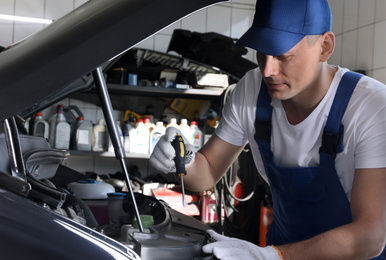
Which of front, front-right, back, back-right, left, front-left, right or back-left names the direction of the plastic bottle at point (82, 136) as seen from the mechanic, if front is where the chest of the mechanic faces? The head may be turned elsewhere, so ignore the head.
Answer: right

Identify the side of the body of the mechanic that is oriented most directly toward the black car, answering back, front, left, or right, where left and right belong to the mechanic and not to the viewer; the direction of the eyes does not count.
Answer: front

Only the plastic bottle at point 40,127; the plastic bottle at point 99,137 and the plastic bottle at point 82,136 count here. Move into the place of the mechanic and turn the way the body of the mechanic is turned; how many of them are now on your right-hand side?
3

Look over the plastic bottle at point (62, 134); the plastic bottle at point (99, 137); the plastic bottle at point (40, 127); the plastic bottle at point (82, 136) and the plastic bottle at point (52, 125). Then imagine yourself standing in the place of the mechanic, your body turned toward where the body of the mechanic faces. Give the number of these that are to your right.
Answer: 5

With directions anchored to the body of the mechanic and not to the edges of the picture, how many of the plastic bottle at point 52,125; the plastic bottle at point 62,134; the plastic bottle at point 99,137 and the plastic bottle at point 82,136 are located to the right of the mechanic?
4

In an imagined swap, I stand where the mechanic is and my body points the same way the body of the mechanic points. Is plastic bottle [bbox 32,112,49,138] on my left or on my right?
on my right

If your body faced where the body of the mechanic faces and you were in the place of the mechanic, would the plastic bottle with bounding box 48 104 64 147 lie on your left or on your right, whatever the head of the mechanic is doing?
on your right

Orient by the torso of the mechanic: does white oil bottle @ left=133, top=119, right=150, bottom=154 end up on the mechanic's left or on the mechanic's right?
on the mechanic's right

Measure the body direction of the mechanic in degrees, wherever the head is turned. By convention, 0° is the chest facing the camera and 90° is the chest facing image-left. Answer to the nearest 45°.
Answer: approximately 45°

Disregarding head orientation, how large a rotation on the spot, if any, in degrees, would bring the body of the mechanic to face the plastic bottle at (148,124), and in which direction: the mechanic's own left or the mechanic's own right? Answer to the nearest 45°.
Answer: approximately 90° to the mechanic's own right
